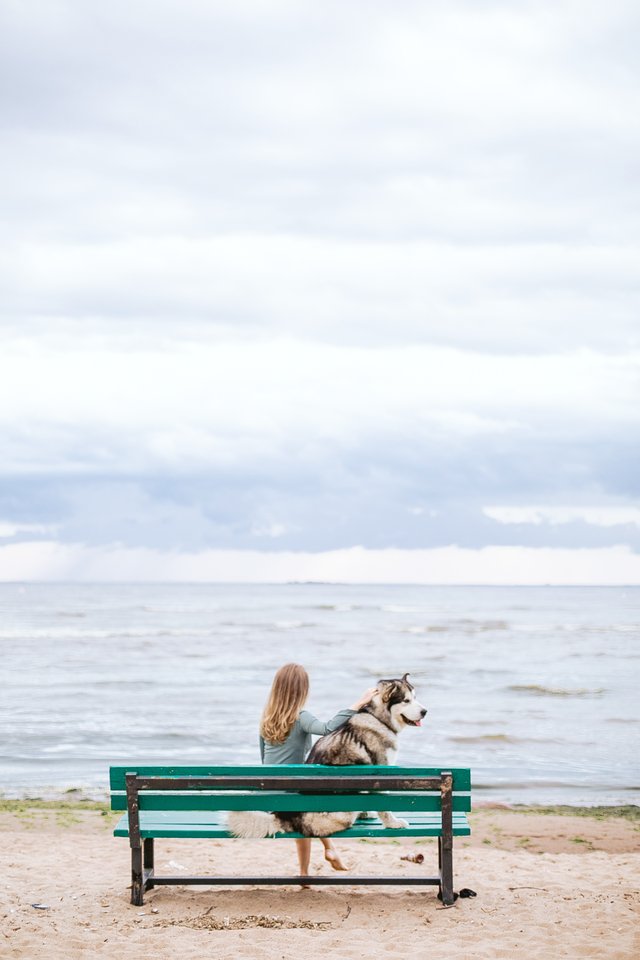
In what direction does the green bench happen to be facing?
away from the camera

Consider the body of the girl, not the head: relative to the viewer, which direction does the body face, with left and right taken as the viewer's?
facing away from the viewer and to the right of the viewer

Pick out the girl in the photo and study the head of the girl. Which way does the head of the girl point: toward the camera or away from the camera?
away from the camera

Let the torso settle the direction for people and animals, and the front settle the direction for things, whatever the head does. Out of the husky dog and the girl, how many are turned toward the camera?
0
